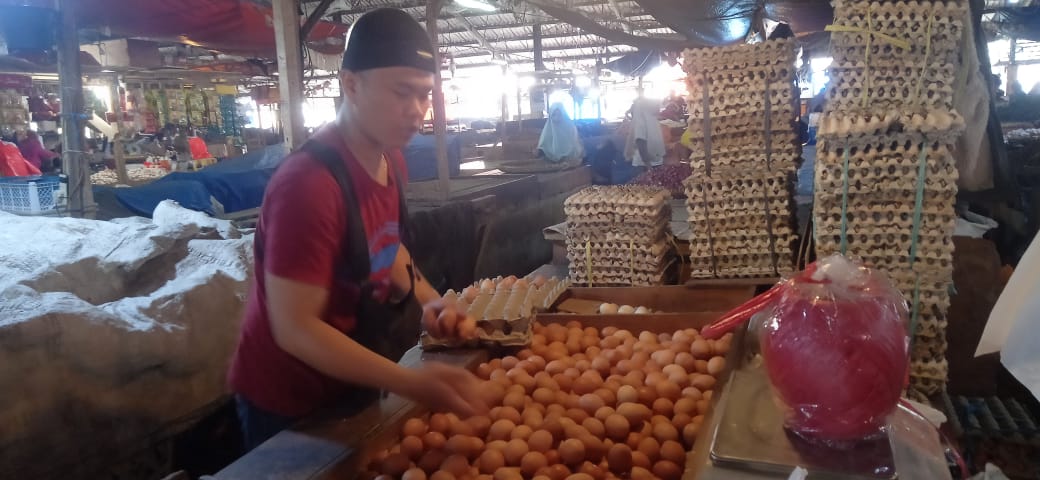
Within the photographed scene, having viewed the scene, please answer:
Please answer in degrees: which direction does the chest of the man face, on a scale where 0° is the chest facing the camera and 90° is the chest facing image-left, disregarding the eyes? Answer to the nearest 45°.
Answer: approximately 315°

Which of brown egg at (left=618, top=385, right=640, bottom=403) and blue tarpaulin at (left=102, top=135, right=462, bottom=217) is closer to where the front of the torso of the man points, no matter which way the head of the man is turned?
the brown egg

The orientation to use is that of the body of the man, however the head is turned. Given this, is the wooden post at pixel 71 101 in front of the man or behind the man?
behind

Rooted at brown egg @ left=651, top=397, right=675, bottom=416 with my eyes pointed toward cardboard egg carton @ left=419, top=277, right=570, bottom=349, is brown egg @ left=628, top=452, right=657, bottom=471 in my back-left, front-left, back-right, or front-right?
back-left

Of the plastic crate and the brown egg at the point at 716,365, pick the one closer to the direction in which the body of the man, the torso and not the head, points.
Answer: the brown egg

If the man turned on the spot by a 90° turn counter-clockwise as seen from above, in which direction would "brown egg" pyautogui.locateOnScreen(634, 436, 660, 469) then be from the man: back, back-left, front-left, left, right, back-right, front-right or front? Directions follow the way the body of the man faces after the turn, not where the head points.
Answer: front-right

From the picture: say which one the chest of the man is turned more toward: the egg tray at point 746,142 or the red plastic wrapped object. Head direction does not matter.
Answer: the red plastic wrapped object

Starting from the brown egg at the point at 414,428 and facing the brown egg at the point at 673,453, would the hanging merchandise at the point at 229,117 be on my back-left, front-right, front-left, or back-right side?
back-left
